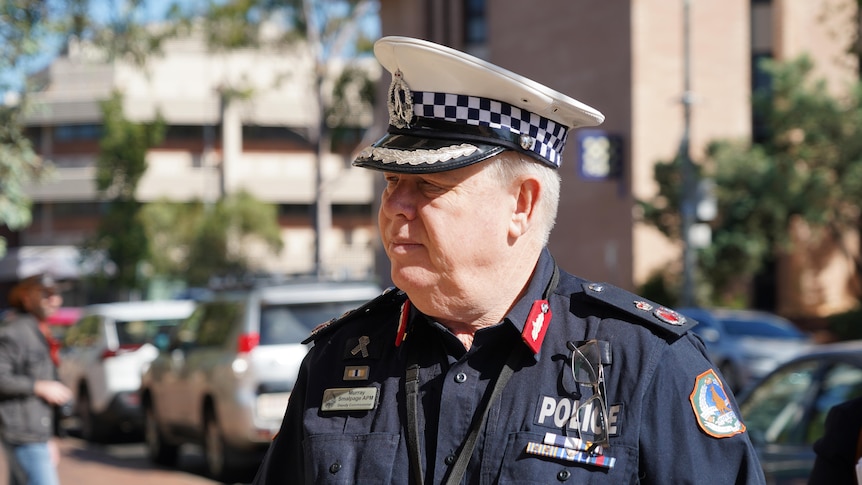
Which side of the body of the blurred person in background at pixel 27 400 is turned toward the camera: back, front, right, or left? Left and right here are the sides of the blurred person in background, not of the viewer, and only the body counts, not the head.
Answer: right

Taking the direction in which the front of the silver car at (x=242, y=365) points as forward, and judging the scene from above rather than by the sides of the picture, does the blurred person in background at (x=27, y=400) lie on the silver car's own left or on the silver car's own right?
on the silver car's own left

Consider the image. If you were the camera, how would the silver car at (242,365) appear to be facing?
facing away from the viewer and to the left of the viewer

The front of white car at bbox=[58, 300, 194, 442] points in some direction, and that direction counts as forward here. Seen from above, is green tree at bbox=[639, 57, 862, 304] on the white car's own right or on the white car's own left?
on the white car's own right

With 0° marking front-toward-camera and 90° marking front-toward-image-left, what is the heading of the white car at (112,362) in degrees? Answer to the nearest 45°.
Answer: approximately 135°

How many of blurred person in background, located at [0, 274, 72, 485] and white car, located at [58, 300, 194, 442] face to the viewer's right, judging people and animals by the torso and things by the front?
1

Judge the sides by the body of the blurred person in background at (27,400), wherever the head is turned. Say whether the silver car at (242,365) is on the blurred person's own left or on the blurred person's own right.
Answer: on the blurred person's own left
